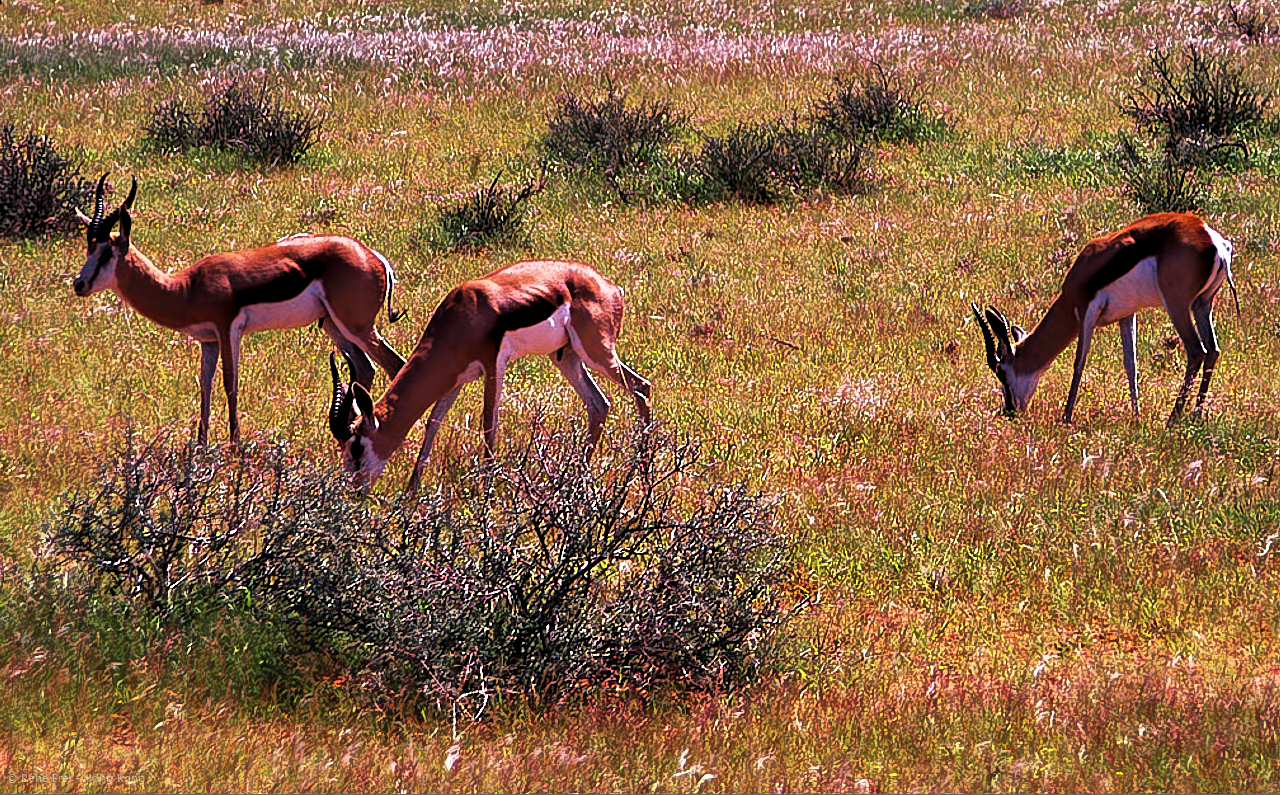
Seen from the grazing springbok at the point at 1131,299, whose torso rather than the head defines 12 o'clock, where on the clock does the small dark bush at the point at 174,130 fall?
The small dark bush is roughly at 1 o'clock from the grazing springbok.

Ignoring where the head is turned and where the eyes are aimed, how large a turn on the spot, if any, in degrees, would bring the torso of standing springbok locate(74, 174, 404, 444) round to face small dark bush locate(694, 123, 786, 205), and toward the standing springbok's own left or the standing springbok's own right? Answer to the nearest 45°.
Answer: approximately 135° to the standing springbok's own right

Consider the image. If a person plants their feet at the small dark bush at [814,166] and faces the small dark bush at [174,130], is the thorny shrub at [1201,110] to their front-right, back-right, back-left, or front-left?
back-right

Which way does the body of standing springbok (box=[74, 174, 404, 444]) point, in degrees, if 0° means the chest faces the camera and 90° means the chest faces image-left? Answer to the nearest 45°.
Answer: approximately 90°

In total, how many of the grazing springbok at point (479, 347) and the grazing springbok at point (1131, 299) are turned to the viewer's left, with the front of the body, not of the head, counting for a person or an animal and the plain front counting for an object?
2

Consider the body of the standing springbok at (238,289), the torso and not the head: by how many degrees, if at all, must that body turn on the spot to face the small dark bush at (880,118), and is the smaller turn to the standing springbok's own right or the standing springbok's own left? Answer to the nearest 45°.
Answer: approximately 135° to the standing springbok's own right

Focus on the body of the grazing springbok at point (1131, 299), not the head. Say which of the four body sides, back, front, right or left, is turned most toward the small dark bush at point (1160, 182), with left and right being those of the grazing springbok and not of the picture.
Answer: right

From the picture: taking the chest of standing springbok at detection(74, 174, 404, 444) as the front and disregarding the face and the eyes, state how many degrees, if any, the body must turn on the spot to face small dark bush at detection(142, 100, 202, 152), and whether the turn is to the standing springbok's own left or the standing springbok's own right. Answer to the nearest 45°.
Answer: approximately 90° to the standing springbok's own right

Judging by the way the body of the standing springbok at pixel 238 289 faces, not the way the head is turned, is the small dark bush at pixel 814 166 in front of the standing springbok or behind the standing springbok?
behind

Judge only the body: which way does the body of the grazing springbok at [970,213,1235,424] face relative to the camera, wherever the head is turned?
to the viewer's left

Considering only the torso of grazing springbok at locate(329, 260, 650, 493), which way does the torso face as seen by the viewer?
to the viewer's left
